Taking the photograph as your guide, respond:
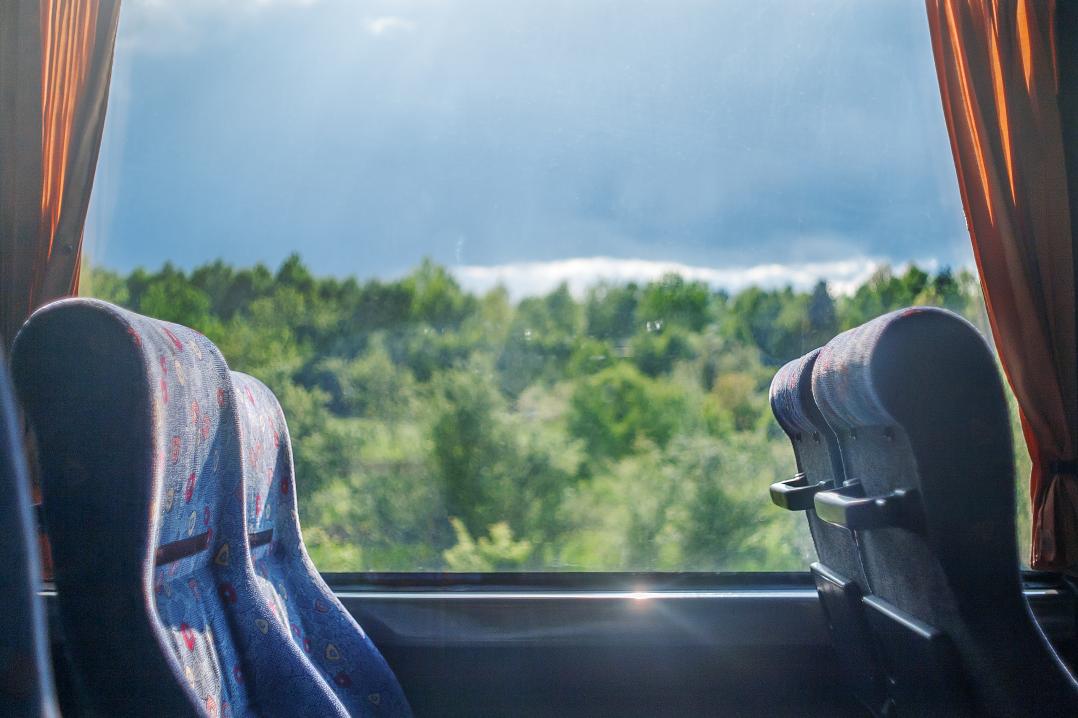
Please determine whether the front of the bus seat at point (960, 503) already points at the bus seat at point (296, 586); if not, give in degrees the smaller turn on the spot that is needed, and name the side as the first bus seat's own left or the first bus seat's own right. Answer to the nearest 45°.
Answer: approximately 180°

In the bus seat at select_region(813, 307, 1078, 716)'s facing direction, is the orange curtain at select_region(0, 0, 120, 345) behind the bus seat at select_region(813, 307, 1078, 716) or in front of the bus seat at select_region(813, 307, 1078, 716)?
behind

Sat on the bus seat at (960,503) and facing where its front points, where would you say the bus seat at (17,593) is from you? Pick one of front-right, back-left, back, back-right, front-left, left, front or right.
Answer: back-right

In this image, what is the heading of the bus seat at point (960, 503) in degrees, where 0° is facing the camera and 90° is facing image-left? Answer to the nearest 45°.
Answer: approximately 270°

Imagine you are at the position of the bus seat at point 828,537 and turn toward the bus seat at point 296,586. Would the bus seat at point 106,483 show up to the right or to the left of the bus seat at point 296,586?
left

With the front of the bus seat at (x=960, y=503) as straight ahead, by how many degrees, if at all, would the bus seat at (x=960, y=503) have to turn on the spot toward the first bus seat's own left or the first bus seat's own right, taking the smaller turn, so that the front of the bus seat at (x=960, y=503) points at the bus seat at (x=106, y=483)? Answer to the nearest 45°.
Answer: approximately 135° to the first bus seat's own right

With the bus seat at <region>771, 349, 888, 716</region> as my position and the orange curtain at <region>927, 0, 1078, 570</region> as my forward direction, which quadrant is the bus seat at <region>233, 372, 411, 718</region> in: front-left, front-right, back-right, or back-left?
back-left

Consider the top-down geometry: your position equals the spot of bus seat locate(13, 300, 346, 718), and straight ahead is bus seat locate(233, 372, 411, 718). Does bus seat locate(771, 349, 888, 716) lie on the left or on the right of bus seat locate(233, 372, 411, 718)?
right
